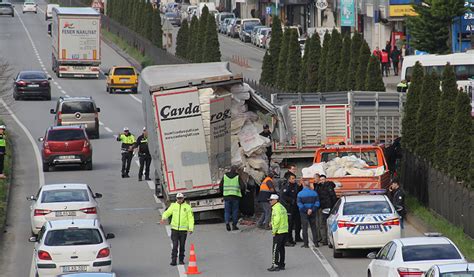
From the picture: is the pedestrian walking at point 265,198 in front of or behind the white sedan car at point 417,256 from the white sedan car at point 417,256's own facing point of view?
in front

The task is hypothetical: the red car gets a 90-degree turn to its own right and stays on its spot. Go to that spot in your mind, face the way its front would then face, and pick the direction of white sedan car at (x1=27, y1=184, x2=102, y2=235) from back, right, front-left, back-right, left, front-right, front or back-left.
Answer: right

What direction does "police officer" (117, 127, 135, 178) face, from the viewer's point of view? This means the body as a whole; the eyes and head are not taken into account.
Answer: toward the camera

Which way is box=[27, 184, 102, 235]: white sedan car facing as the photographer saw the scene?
facing away from the viewer

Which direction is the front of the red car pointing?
away from the camera

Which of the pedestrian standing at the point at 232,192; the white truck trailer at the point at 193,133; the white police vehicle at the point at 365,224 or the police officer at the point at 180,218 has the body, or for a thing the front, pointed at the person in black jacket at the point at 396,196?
the white police vehicle

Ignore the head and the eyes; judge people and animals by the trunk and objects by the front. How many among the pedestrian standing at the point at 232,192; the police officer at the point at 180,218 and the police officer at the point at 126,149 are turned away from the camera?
1

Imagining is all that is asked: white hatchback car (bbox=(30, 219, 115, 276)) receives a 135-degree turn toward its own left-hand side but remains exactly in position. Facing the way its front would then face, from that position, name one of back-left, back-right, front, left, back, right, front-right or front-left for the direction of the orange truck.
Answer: back

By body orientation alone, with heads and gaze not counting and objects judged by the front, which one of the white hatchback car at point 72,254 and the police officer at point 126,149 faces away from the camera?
the white hatchback car

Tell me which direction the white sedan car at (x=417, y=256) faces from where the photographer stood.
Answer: facing away from the viewer and to the left of the viewer

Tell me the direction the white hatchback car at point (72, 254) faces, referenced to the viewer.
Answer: facing away from the viewer

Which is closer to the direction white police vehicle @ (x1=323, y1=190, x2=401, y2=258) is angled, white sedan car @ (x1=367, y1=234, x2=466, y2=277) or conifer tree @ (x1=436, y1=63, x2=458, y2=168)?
the conifer tree

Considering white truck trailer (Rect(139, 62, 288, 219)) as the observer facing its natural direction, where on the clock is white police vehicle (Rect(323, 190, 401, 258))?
The white police vehicle is roughly at 5 o'clock from the white truck trailer.

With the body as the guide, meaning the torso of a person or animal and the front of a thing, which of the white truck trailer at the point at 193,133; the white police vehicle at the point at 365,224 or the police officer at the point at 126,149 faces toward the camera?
the police officer

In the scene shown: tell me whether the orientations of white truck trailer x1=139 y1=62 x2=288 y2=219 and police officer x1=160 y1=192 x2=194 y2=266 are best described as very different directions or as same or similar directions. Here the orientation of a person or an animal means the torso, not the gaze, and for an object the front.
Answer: very different directions

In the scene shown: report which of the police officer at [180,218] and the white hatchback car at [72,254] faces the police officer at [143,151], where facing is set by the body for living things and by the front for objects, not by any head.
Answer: the white hatchback car
